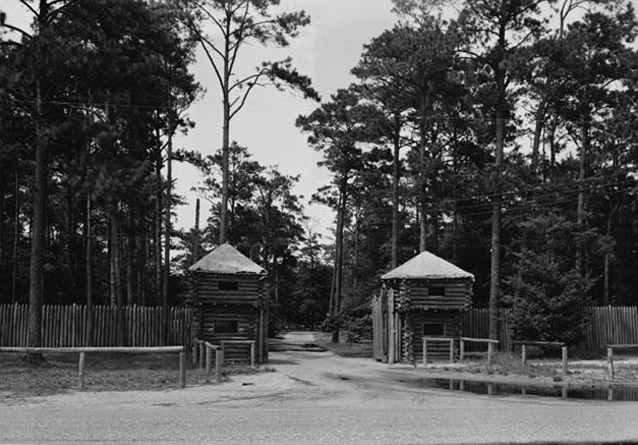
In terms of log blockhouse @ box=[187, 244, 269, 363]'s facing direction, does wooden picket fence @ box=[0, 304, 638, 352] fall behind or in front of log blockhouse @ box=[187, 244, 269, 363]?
behind

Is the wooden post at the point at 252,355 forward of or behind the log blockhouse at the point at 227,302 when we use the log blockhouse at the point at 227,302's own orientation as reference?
forward

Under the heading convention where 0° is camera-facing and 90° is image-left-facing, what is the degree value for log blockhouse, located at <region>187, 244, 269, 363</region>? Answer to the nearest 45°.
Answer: approximately 0°

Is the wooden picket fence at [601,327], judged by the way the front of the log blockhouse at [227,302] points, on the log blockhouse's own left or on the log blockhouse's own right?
on the log blockhouse's own left

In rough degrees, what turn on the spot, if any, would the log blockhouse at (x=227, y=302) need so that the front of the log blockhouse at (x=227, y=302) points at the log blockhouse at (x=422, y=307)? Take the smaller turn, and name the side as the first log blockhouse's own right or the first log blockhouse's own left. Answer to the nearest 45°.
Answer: approximately 90° to the first log blockhouse's own left
